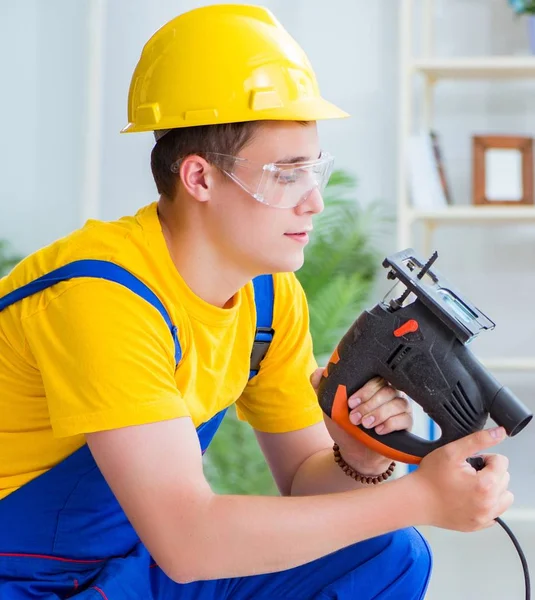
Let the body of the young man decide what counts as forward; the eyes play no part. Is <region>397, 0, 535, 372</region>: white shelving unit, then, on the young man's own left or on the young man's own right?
on the young man's own left

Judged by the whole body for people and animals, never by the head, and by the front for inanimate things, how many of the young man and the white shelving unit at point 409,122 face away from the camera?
0

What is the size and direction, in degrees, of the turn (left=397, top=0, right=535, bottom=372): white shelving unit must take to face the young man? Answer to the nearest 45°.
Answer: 0° — it already faces them

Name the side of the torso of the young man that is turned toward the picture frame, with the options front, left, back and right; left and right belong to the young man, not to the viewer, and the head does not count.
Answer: left

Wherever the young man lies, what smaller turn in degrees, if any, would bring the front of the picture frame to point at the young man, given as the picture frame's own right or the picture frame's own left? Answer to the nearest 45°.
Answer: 0° — it already faces them

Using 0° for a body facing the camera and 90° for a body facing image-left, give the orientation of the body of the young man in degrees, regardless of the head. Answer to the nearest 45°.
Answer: approximately 315°

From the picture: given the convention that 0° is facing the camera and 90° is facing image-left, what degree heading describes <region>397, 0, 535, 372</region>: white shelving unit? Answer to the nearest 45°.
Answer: approximately 0°

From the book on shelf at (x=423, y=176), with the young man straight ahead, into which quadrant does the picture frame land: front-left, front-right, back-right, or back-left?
back-left

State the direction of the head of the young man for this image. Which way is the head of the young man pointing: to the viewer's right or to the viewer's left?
to the viewer's right
